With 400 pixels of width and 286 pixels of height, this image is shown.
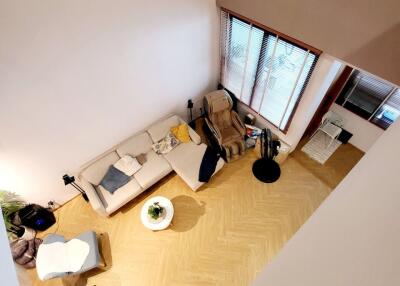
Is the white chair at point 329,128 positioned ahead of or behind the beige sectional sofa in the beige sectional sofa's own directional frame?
ahead

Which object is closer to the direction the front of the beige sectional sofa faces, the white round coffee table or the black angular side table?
the white round coffee table

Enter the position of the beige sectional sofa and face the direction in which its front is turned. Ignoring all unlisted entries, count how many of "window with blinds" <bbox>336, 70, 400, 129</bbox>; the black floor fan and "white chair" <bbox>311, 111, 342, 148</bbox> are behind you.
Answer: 0

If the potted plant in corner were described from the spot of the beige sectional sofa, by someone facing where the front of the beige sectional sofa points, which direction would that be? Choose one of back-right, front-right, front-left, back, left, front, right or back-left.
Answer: back-right

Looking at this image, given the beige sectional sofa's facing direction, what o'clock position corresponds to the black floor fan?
The black floor fan is roughly at 11 o'clock from the beige sectional sofa.

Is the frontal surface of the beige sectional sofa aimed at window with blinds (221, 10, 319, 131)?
no

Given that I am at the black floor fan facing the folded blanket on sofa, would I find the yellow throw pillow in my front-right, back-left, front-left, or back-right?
front-right

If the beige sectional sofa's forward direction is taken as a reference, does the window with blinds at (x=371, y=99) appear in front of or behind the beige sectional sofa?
in front

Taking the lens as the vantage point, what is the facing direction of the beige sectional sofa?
facing the viewer and to the right of the viewer
